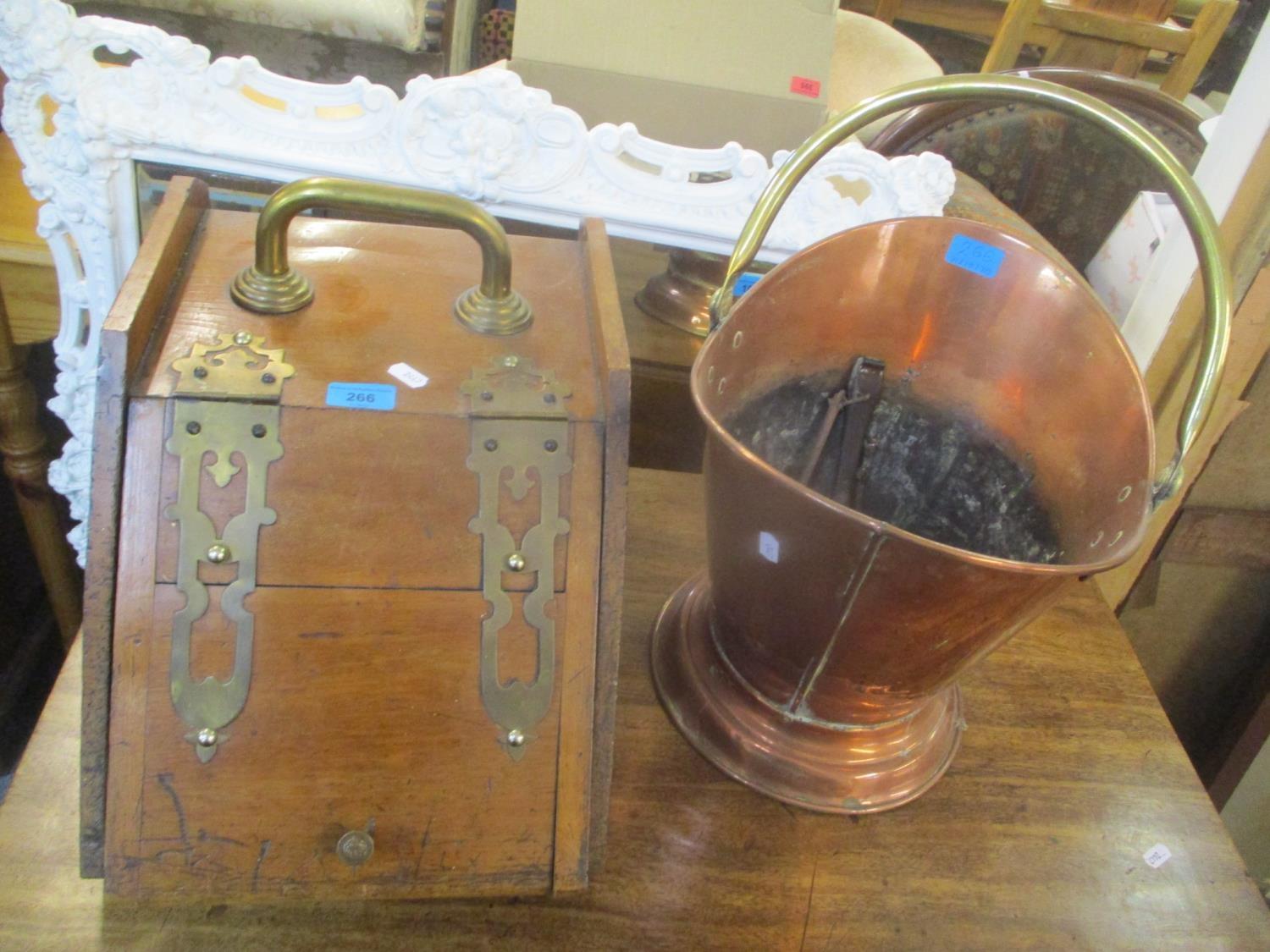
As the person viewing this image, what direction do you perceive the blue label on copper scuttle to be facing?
facing the viewer

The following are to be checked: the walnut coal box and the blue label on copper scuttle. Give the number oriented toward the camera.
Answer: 2

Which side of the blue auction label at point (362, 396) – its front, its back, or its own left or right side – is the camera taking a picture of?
front

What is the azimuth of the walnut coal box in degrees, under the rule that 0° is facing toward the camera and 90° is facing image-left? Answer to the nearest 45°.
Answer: approximately 0°

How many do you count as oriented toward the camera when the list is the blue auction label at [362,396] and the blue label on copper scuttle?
2
